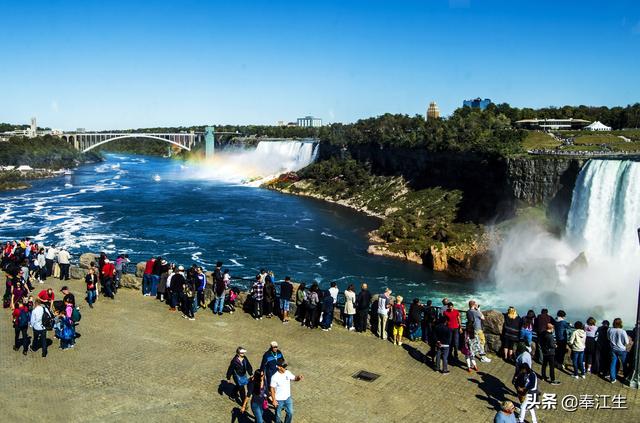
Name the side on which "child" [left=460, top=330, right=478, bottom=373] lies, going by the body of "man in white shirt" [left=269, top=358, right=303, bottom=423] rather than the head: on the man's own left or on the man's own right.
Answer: on the man's own left

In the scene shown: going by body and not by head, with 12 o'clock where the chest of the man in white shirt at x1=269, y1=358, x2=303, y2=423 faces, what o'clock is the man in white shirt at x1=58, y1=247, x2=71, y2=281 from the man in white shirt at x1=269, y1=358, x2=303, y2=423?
the man in white shirt at x1=58, y1=247, x2=71, y2=281 is roughly at 5 o'clock from the man in white shirt at x1=269, y1=358, x2=303, y2=423.

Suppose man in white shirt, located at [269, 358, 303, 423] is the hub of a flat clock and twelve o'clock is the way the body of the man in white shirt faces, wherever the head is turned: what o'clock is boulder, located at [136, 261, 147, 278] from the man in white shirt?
The boulder is roughly at 5 o'clock from the man in white shirt.

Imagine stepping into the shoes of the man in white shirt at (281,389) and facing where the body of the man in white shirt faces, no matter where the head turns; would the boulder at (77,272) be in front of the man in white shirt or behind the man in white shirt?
behind

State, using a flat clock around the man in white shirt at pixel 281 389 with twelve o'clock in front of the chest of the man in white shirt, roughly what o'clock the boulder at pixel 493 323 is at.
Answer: The boulder is roughly at 8 o'clock from the man in white shirt.

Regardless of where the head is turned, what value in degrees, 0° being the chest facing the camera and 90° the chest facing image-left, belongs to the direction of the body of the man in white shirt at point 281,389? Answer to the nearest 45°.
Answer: approximately 0°

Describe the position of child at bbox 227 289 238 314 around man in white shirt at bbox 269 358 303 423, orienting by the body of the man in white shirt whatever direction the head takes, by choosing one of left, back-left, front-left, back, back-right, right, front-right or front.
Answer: back

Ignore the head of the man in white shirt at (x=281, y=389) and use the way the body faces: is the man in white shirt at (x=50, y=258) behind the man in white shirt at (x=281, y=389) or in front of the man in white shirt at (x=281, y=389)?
behind

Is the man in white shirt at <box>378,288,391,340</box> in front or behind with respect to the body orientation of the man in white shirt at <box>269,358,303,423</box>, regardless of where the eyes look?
behind

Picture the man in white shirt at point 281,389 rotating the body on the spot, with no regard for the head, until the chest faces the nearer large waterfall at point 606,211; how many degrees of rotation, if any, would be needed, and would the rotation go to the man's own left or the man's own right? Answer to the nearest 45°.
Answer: approximately 135° to the man's own left

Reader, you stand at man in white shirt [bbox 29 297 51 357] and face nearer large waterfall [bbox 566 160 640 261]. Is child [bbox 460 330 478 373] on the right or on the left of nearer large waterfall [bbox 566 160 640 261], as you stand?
right

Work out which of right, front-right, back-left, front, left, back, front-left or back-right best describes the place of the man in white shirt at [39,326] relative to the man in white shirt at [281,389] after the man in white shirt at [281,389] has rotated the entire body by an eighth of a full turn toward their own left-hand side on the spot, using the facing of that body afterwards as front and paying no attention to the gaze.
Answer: back

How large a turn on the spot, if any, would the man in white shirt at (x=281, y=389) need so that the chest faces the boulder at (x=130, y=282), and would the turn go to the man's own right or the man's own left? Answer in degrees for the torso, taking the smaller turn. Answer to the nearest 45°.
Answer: approximately 135° to the man's own right
